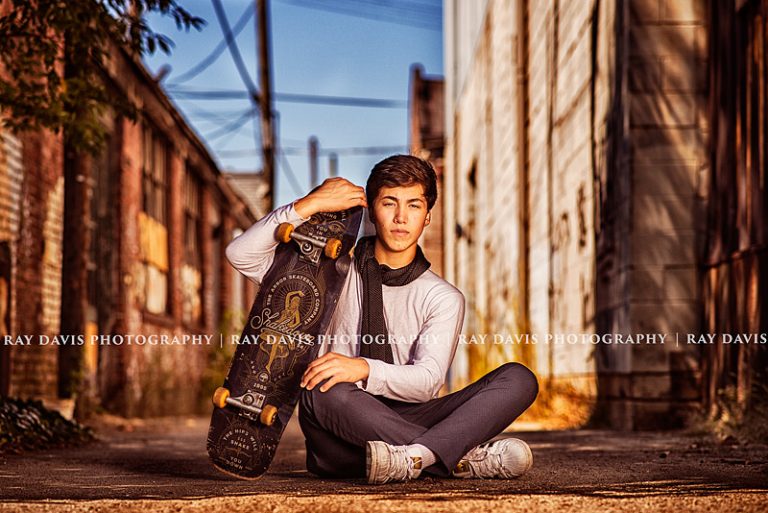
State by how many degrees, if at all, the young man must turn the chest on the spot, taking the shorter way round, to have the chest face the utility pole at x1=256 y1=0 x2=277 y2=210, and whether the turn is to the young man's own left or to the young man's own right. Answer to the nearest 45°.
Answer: approximately 180°

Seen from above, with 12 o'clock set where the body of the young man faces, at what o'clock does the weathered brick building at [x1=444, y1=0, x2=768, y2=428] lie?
The weathered brick building is roughly at 7 o'clock from the young man.

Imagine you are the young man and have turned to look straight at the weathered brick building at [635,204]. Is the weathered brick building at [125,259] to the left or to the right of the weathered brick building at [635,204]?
left

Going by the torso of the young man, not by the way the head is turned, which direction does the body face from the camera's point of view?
toward the camera

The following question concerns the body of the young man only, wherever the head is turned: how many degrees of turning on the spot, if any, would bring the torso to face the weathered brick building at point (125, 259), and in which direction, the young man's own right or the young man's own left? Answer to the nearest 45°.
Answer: approximately 180°
